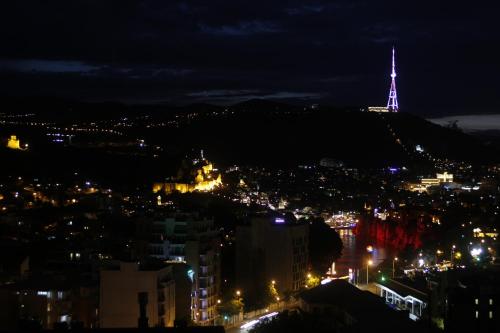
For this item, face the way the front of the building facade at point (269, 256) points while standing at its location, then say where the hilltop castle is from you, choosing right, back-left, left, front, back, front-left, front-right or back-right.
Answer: back-left

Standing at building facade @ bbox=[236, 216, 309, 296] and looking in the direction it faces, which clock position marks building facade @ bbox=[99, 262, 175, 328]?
building facade @ bbox=[99, 262, 175, 328] is roughly at 2 o'clock from building facade @ bbox=[236, 216, 309, 296].

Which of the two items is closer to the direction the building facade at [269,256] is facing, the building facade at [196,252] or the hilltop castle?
the building facade

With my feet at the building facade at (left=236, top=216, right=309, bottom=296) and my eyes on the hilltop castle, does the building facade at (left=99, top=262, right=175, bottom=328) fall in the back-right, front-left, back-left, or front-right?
back-left

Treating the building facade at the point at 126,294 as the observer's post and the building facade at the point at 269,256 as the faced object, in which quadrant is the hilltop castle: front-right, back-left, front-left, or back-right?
front-left

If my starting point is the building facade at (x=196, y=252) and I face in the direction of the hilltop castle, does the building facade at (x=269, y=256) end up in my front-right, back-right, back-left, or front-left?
front-right

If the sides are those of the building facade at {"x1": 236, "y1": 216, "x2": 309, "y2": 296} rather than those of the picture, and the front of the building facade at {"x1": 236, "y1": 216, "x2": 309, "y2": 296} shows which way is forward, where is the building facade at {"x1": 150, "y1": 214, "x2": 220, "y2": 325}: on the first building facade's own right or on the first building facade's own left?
on the first building facade's own right
